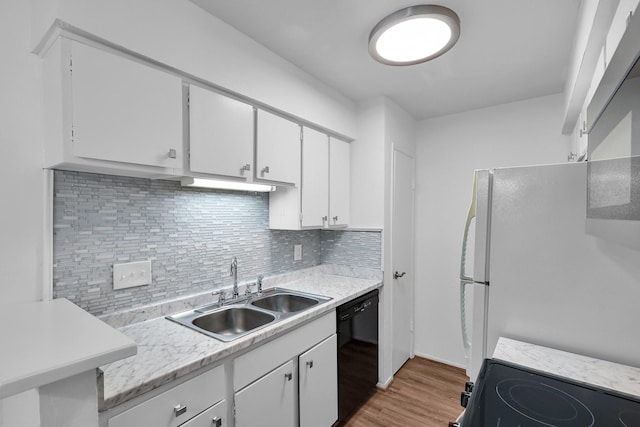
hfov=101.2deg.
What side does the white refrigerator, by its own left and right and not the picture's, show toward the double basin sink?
front

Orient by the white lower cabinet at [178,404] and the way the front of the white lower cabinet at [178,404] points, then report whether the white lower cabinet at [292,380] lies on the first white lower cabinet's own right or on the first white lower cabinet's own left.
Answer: on the first white lower cabinet's own left

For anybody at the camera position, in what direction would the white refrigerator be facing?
facing to the left of the viewer

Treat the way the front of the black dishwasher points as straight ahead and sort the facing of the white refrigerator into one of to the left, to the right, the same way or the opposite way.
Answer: the opposite way

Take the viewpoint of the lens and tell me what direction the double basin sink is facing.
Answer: facing the viewer and to the right of the viewer

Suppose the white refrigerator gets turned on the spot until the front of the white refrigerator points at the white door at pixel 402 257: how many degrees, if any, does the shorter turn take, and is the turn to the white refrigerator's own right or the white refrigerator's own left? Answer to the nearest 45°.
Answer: approximately 45° to the white refrigerator's own right

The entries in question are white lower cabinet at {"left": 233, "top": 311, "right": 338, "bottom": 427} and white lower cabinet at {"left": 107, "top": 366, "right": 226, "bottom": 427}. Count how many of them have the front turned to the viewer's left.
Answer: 0

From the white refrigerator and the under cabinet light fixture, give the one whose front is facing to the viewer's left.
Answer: the white refrigerator

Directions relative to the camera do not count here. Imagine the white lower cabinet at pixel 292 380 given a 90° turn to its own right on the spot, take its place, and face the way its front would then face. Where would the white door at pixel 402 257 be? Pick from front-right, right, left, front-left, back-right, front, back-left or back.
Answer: back

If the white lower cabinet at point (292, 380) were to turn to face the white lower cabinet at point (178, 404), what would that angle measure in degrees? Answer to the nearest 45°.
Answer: approximately 90° to its right
